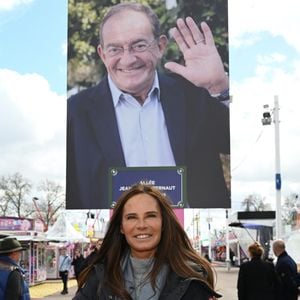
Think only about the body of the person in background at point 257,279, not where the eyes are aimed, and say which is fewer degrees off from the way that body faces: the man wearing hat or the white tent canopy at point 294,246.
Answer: the white tent canopy

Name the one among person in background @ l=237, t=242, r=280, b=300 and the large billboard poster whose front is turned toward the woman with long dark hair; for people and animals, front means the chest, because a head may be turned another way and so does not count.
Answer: the large billboard poster

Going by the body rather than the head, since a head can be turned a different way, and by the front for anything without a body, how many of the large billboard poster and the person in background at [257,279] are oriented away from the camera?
1

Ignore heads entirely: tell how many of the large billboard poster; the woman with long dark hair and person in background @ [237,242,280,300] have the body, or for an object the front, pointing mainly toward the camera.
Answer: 2

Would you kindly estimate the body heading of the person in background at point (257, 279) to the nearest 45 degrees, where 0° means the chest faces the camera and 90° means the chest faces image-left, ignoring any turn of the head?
approximately 180°

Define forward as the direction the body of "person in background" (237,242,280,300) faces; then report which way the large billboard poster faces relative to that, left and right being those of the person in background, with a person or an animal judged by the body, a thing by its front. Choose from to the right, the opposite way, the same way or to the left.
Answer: the opposite way

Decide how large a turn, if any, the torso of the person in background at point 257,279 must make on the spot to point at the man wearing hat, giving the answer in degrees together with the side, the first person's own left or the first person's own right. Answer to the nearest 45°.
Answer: approximately 135° to the first person's own left

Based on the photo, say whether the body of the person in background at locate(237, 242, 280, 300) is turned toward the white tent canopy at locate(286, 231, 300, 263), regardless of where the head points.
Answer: yes

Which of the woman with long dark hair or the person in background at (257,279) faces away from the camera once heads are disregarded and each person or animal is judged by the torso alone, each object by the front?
the person in background

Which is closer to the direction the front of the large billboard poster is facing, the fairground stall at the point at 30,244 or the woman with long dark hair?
the woman with long dark hair

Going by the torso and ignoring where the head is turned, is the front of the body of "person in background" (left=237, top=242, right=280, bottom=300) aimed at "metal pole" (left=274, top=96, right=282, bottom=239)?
yes

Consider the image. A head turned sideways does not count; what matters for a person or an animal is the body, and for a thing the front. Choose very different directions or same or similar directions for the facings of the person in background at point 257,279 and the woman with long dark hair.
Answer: very different directions

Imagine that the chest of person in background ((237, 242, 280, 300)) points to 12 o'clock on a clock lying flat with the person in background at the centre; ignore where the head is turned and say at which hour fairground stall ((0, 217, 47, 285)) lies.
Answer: The fairground stall is roughly at 11 o'clock from the person in background.
